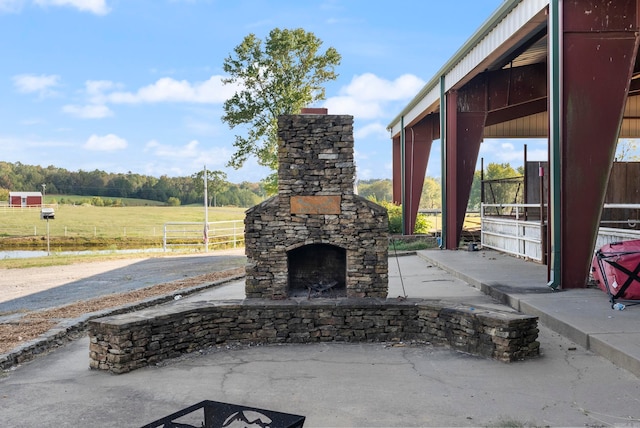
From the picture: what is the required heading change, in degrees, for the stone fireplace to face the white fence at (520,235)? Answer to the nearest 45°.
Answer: approximately 135° to its left

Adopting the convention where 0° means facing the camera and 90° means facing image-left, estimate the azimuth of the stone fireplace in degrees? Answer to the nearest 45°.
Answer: approximately 0°

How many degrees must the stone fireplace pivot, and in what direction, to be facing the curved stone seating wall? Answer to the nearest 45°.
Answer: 0° — it already faces it

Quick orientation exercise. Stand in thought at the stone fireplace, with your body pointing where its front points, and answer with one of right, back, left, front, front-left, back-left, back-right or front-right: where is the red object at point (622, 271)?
left

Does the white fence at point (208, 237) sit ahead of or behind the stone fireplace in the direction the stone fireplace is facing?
behind
